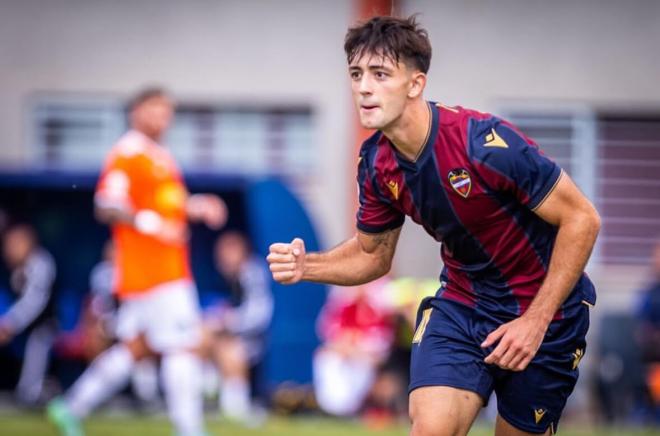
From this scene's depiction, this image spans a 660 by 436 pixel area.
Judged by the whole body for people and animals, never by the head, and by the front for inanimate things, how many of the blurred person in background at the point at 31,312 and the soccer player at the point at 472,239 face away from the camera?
0

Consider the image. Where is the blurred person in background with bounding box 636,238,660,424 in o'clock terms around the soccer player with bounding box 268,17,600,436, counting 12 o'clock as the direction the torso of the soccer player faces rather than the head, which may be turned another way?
The blurred person in background is roughly at 5 o'clock from the soccer player.

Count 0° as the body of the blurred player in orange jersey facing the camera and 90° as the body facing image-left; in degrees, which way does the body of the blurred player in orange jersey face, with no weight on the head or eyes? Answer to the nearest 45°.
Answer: approximately 315°

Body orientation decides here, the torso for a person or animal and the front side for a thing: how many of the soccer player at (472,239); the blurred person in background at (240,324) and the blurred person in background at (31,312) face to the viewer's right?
0

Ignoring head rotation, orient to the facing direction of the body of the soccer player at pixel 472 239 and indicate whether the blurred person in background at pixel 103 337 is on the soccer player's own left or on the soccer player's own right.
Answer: on the soccer player's own right

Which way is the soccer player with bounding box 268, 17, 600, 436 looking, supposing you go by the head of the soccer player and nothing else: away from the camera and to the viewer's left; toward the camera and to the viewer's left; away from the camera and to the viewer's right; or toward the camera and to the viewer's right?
toward the camera and to the viewer's left

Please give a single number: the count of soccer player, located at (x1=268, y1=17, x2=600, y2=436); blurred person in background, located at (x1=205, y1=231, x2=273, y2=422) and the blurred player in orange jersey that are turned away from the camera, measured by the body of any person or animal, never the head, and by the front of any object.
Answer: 0

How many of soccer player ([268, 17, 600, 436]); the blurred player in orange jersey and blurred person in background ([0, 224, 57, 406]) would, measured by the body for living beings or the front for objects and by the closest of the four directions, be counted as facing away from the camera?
0

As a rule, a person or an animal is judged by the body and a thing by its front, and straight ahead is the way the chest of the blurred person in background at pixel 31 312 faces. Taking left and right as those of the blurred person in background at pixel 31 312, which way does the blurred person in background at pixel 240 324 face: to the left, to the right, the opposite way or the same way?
the same way

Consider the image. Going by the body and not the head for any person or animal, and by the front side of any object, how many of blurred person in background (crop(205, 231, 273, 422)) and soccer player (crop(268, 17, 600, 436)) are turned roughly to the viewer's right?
0

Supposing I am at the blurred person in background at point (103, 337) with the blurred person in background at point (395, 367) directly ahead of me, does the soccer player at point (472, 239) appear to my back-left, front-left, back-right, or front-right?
front-right

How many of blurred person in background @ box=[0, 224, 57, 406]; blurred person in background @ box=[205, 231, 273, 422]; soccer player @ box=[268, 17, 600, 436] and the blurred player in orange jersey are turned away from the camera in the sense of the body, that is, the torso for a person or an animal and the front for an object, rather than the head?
0

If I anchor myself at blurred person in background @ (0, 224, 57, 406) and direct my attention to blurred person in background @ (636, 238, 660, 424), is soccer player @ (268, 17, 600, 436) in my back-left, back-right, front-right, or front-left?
front-right

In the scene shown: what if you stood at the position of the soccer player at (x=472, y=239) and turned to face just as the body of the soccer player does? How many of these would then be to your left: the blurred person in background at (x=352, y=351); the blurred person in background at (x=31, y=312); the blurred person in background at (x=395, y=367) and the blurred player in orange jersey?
0

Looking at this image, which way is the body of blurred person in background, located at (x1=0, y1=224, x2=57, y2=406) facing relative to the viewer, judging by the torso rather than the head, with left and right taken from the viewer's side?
facing the viewer and to the left of the viewer

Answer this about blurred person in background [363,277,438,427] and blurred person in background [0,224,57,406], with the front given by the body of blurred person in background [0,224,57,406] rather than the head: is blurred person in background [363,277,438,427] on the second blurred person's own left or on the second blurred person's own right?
on the second blurred person's own left

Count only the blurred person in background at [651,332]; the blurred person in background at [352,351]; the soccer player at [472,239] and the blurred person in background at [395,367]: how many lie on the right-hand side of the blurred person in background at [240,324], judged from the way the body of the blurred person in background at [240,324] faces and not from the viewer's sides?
0
